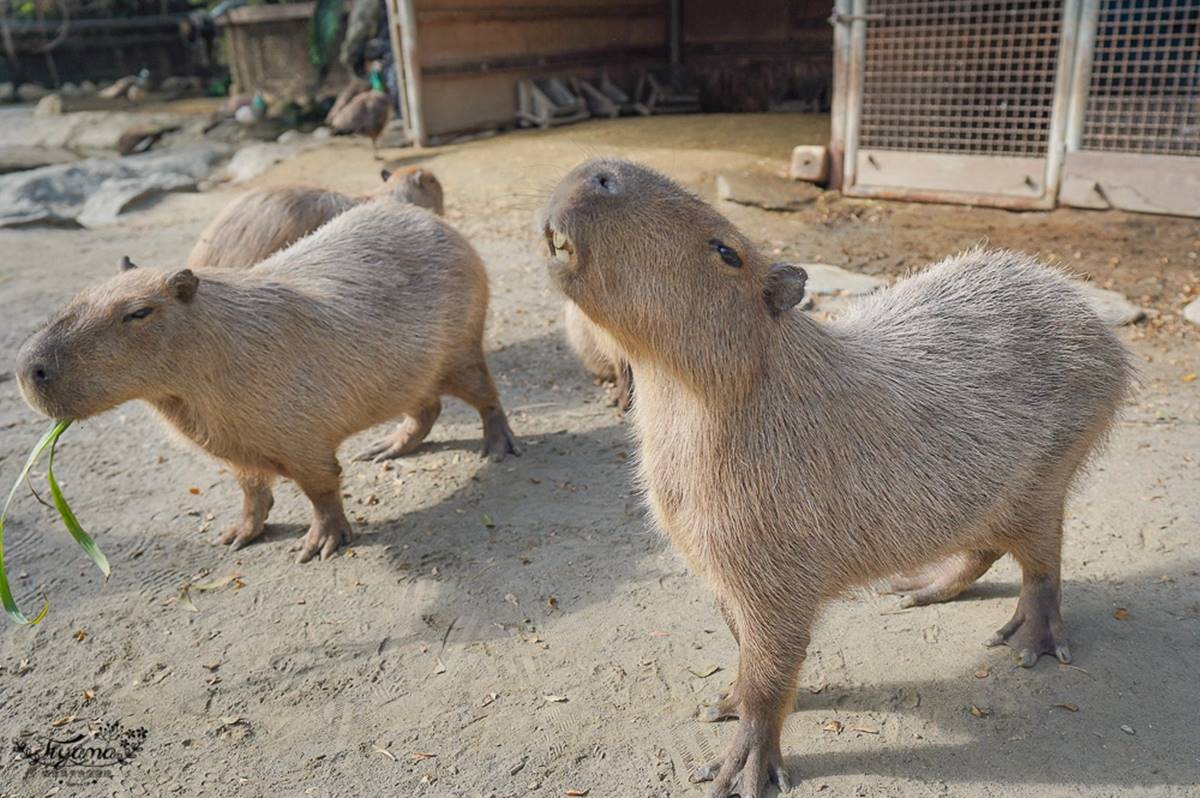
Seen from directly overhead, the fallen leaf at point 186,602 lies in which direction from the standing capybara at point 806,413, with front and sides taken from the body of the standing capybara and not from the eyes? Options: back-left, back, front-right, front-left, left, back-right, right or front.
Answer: front-right

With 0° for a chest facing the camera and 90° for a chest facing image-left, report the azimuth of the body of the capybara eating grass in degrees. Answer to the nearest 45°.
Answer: approximately 45°

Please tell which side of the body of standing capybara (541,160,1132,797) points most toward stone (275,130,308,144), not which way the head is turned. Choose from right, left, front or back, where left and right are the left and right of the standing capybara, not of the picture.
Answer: right

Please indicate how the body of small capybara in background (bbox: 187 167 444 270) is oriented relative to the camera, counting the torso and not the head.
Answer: to the viewer's right

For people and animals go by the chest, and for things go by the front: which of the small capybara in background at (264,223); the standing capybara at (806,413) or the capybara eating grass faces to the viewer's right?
the small capybara in background

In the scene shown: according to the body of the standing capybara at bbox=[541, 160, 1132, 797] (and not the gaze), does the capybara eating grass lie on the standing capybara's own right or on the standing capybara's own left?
on the standing capybara's own right

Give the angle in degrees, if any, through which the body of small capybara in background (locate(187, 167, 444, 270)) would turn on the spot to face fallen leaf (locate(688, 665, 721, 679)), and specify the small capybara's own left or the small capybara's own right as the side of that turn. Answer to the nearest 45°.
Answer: approximately 90° to the small capybara's own right

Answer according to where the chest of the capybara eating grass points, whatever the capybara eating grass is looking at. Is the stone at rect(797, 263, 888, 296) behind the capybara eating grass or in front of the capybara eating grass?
behind

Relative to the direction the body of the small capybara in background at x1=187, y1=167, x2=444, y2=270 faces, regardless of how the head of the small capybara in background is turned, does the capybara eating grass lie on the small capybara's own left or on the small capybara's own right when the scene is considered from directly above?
on the small capybara's own right

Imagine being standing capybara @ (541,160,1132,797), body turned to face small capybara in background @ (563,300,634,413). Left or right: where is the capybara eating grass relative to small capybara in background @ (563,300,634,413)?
left

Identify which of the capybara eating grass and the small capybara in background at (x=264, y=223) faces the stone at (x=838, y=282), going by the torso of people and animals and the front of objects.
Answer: the small capybara in background

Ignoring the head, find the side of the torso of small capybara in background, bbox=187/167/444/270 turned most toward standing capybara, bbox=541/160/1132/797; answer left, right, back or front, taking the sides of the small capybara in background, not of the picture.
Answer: right

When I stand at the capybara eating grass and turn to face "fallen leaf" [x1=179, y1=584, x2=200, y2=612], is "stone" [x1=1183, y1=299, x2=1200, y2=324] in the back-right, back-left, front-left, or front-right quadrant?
back-left

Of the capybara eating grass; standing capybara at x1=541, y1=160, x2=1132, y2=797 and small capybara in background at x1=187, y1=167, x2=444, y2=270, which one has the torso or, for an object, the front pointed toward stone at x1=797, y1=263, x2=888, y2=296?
the small capybara in background

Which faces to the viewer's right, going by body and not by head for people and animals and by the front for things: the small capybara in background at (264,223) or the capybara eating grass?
the small capybara in background

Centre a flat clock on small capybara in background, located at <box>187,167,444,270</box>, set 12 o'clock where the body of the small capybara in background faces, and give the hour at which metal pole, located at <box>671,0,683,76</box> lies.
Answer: The metal pole is roughly at 10 o'clock from the small capybara in background.
